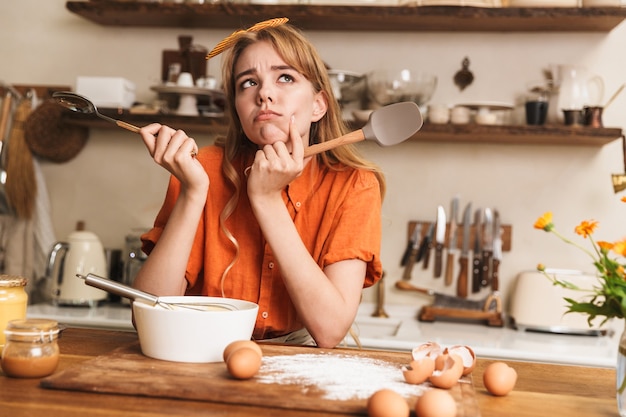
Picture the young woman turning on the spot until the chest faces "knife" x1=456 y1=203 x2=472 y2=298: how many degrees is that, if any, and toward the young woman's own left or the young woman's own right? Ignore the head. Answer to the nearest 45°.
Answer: approximately 135° to the young woman's own left

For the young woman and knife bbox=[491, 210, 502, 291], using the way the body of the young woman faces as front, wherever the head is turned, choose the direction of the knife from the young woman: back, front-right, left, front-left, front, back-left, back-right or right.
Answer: back-left

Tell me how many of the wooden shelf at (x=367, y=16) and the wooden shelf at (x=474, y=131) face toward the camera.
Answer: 2

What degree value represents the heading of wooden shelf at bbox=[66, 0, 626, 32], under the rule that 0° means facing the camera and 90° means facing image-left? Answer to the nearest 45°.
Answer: approximately 0°
